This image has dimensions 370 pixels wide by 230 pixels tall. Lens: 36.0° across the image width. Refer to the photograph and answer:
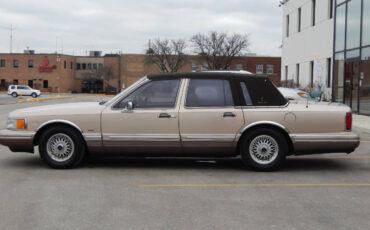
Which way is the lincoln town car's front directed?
to the viewer's left

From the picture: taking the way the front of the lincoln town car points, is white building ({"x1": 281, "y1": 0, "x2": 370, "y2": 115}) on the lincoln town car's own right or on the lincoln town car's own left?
on the lincoln town car's own right
